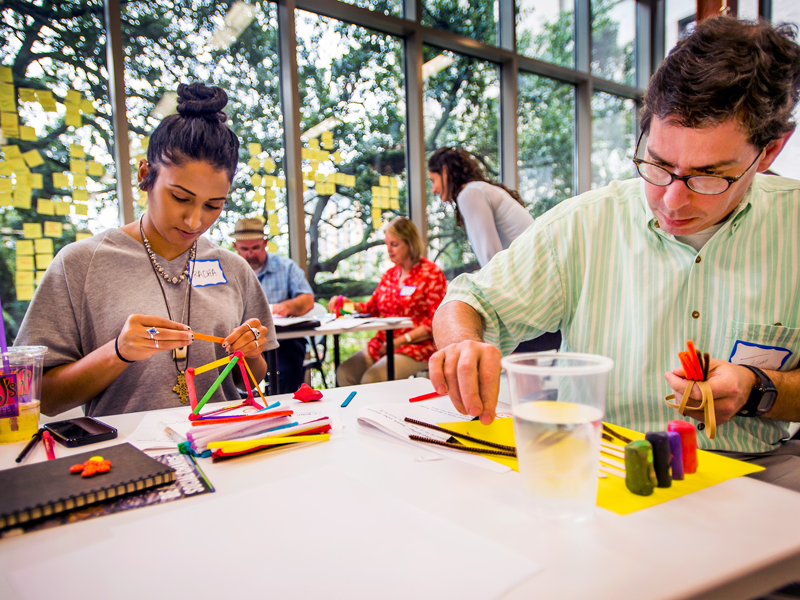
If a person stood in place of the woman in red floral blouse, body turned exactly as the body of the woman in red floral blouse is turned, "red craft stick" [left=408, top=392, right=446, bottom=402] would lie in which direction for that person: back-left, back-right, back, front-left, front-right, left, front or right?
front-left

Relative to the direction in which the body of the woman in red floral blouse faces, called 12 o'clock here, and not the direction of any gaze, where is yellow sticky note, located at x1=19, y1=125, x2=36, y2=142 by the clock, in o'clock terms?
The yellow sticky note is roughly at 1 o'clock from the woman in red floral blouse.

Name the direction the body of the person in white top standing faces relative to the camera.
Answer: to the viewer's left

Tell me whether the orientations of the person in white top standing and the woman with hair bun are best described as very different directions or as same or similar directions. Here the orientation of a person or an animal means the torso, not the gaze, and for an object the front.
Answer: very different directions

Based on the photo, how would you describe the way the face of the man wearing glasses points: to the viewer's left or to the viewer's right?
to the viewer's left

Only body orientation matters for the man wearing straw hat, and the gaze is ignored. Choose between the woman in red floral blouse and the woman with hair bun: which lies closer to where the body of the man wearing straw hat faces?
the woman with hair bun

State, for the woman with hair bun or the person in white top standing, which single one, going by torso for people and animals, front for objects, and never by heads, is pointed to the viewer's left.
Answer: the person in white top standing

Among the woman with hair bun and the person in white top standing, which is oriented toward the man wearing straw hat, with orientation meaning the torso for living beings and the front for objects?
the person in white top standing

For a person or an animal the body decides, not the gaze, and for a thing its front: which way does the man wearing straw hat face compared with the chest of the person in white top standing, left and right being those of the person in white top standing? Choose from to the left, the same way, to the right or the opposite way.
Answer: to the left

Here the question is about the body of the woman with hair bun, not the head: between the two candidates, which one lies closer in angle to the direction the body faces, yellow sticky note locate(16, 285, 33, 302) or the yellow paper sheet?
the yellow paper sheet

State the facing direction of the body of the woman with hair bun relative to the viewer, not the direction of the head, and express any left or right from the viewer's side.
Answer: facing the viewer and to the right of the viewer

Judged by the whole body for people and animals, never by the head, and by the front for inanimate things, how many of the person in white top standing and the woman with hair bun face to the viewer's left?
1

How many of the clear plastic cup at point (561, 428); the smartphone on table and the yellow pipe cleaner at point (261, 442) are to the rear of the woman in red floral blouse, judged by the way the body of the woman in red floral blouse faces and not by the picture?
0

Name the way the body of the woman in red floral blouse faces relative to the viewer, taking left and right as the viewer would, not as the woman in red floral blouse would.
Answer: facing the viewer and to the left of the viewer

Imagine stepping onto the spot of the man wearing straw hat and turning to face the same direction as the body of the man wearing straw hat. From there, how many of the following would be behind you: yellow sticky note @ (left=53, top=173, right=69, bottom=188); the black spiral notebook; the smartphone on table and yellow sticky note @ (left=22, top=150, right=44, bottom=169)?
0

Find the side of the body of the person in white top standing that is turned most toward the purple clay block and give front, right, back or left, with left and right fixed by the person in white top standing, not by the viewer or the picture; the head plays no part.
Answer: left
